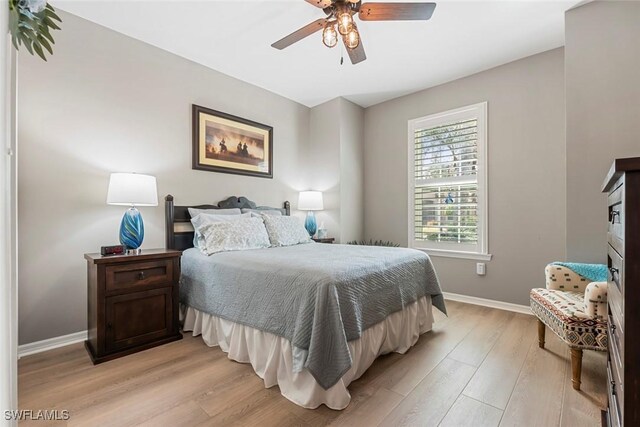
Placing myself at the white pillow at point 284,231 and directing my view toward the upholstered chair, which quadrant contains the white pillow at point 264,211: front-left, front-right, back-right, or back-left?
back-left

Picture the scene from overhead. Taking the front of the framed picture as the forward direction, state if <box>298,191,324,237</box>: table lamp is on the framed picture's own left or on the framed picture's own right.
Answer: on the framed picture's own left

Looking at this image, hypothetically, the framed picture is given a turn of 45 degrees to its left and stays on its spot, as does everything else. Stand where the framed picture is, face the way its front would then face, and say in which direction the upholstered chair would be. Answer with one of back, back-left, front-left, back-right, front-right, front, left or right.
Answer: front-right

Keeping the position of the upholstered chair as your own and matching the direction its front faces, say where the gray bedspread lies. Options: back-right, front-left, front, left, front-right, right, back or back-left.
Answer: front

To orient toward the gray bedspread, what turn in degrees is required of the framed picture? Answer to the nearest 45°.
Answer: approximately 45° to its right

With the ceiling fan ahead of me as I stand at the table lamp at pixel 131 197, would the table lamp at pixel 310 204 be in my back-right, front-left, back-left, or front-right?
front-left

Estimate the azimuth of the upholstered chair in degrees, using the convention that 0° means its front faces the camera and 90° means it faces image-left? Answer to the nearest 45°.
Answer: approximately 45°

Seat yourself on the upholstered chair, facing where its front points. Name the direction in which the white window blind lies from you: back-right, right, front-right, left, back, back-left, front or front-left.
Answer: right

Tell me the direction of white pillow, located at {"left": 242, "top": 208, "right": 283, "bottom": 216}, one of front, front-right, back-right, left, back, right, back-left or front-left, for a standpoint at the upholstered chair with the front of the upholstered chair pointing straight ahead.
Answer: front-right

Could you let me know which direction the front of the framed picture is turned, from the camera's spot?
facing the viewer and to the right of the viewer

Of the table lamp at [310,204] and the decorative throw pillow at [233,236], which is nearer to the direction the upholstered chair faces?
the decorative throw pillow
